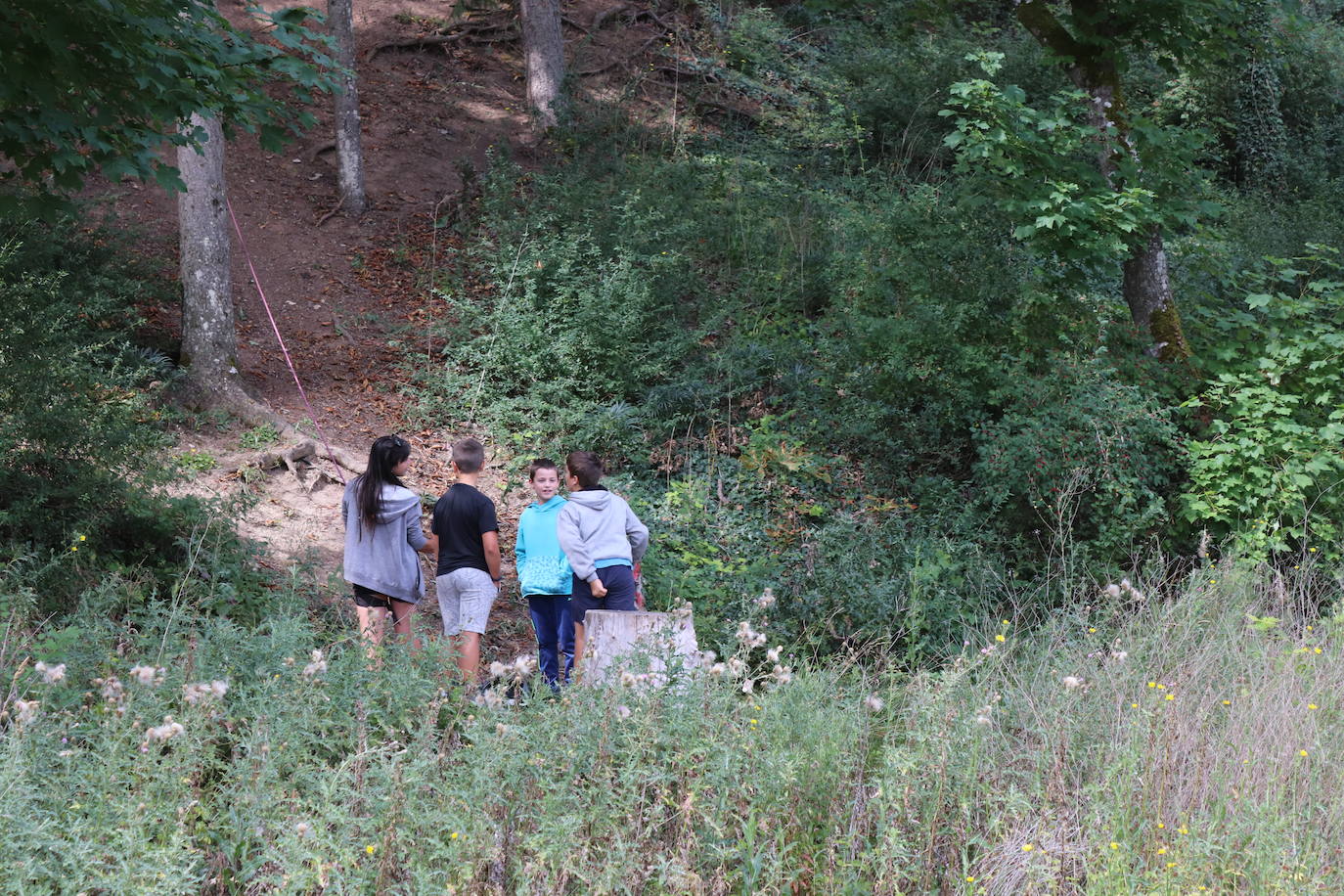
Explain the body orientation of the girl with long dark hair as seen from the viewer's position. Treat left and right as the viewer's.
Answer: facing away from the viewer and to the right of the viewer

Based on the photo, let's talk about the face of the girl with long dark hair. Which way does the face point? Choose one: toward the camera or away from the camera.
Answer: away from the camera

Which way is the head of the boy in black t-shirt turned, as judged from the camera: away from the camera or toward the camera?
away from the camera

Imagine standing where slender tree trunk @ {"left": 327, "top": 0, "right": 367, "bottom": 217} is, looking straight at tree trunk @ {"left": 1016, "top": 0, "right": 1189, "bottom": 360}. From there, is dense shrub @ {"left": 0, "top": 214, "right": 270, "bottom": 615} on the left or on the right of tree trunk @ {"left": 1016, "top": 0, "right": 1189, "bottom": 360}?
right

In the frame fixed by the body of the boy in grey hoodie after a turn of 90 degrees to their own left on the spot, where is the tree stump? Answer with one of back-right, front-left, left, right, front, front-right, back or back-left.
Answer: left

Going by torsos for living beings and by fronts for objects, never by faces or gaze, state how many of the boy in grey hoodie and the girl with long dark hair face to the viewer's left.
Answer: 0

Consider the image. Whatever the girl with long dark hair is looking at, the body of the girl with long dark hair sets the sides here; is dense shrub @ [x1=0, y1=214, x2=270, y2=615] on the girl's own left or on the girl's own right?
on the girl's own left

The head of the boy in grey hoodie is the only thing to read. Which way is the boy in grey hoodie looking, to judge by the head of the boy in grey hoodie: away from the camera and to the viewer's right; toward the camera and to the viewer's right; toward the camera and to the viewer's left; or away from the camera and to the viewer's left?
away from the camera and to the viewer's left

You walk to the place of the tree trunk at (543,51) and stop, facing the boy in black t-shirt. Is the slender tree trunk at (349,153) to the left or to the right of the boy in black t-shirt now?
right

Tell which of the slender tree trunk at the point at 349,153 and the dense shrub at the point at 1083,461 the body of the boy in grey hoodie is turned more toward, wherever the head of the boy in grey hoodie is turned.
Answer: the slender tree trunk

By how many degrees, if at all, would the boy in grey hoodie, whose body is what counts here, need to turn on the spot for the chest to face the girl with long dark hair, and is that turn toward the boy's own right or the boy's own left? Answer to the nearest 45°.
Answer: approximately 90° to the boy's own left

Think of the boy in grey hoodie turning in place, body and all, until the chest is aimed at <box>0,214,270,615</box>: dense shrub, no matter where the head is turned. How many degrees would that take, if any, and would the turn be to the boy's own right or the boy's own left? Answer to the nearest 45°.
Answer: approximately 90° to the boy's own left

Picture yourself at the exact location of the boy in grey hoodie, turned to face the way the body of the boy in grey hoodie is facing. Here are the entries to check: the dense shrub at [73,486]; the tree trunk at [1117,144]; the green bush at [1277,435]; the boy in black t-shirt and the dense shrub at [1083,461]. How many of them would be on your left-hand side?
2

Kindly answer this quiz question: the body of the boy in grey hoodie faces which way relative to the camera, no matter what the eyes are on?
away from the camera

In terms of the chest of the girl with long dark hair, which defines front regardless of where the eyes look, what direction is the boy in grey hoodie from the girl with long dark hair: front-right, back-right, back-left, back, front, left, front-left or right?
front-right
